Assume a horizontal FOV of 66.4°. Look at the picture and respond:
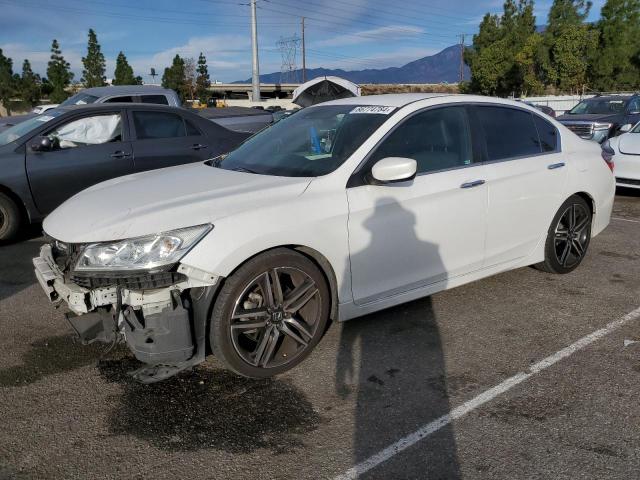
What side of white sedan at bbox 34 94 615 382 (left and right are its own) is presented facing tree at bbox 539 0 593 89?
back

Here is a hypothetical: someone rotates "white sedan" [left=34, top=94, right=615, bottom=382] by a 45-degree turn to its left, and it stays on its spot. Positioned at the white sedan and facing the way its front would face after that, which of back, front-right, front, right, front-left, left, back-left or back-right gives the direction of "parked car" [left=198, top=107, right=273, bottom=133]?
back

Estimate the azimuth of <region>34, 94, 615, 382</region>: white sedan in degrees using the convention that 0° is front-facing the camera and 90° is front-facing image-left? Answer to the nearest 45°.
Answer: approximately 45°

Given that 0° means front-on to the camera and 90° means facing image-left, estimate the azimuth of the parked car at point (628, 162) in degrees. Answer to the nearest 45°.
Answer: approximately 45°

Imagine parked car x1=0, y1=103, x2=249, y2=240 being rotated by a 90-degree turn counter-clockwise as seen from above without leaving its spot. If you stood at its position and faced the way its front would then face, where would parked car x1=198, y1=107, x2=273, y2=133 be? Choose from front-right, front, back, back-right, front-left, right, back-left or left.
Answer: left

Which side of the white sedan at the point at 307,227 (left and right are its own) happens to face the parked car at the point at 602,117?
back

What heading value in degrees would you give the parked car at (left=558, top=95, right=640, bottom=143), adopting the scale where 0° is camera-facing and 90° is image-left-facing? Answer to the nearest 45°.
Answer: approximately 45°

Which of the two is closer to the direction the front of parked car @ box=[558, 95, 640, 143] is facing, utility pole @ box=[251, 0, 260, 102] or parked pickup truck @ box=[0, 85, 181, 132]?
the parked pickup truck
